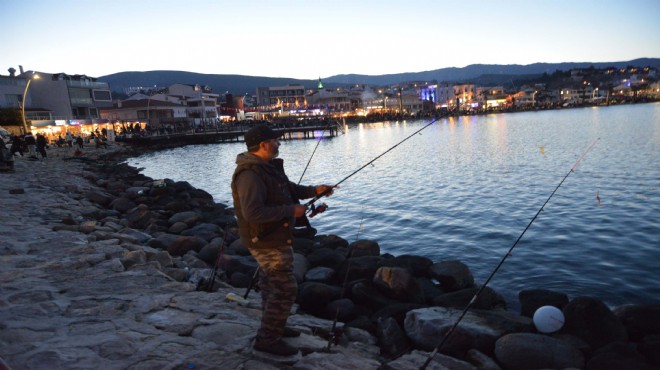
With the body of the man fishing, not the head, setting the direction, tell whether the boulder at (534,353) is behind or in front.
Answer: in front

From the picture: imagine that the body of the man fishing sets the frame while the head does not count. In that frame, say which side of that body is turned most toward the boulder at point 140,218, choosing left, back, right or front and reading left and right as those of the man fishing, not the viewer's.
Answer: left

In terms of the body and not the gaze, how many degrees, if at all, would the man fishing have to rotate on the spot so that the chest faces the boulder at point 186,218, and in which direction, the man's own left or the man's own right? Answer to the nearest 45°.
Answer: approximately 90° to the man's own left

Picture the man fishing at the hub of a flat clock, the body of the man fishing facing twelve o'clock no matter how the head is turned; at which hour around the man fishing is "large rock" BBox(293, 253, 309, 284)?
The large rock is roughly at 9 o'clock from the man fishing.

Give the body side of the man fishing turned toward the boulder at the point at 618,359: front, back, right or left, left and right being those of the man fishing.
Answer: front

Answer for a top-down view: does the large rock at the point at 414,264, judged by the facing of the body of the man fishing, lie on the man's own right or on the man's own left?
on the man's own left

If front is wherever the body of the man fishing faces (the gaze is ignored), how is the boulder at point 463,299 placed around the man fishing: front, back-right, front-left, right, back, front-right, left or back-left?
front-left

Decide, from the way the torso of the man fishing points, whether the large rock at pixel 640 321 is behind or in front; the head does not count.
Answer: in front

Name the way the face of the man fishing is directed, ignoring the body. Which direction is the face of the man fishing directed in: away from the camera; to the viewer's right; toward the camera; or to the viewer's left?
to the viewer's right

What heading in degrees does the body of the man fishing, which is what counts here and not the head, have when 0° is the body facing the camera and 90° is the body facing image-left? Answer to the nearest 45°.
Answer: approximately 270°

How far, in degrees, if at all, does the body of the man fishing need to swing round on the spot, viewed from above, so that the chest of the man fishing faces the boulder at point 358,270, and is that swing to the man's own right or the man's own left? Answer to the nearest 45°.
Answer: approximately 90° to the man's own left

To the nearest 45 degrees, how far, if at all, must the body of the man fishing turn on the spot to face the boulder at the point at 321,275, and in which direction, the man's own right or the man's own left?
approximately 90° to the man's own left

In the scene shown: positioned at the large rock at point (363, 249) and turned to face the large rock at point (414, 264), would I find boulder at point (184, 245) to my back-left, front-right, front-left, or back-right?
back-right
